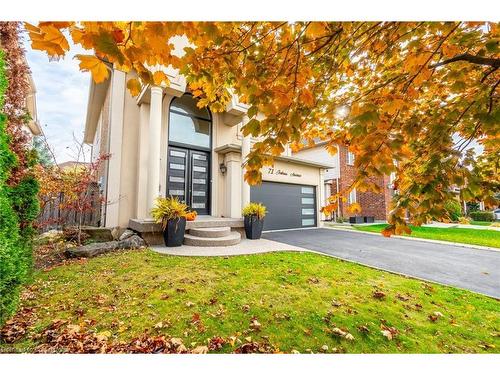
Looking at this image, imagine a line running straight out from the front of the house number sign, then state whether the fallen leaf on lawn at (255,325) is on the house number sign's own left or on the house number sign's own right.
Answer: on the house number sign's own right

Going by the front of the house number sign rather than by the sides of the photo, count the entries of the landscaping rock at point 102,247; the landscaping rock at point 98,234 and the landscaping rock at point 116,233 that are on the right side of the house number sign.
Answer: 3

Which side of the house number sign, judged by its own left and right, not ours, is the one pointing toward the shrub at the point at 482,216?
left

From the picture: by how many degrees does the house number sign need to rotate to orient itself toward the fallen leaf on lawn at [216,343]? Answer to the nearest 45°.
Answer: approximately 45° to its right

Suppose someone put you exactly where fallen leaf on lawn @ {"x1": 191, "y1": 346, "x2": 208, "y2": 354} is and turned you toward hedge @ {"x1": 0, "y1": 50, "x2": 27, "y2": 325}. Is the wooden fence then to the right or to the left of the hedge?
right

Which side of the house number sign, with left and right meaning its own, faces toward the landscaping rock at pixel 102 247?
right

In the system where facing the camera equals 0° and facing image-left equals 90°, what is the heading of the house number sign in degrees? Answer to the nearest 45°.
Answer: approximately 315°

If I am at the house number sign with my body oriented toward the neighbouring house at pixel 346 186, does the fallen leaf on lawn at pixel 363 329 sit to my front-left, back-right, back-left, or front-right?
back-right

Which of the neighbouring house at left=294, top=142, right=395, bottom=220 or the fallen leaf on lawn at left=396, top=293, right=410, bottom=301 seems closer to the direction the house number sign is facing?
the fallen leaf on lawn

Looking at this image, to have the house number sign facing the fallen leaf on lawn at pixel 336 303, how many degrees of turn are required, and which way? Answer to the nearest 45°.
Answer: approximately 45° to its right

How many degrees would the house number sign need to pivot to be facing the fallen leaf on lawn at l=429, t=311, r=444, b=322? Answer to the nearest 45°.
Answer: approximately 45° to its right

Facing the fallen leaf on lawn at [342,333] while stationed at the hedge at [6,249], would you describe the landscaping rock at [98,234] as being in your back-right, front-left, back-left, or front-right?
back-left

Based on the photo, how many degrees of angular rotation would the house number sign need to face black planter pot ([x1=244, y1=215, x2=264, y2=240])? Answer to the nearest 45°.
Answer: approximately 45° to its right
